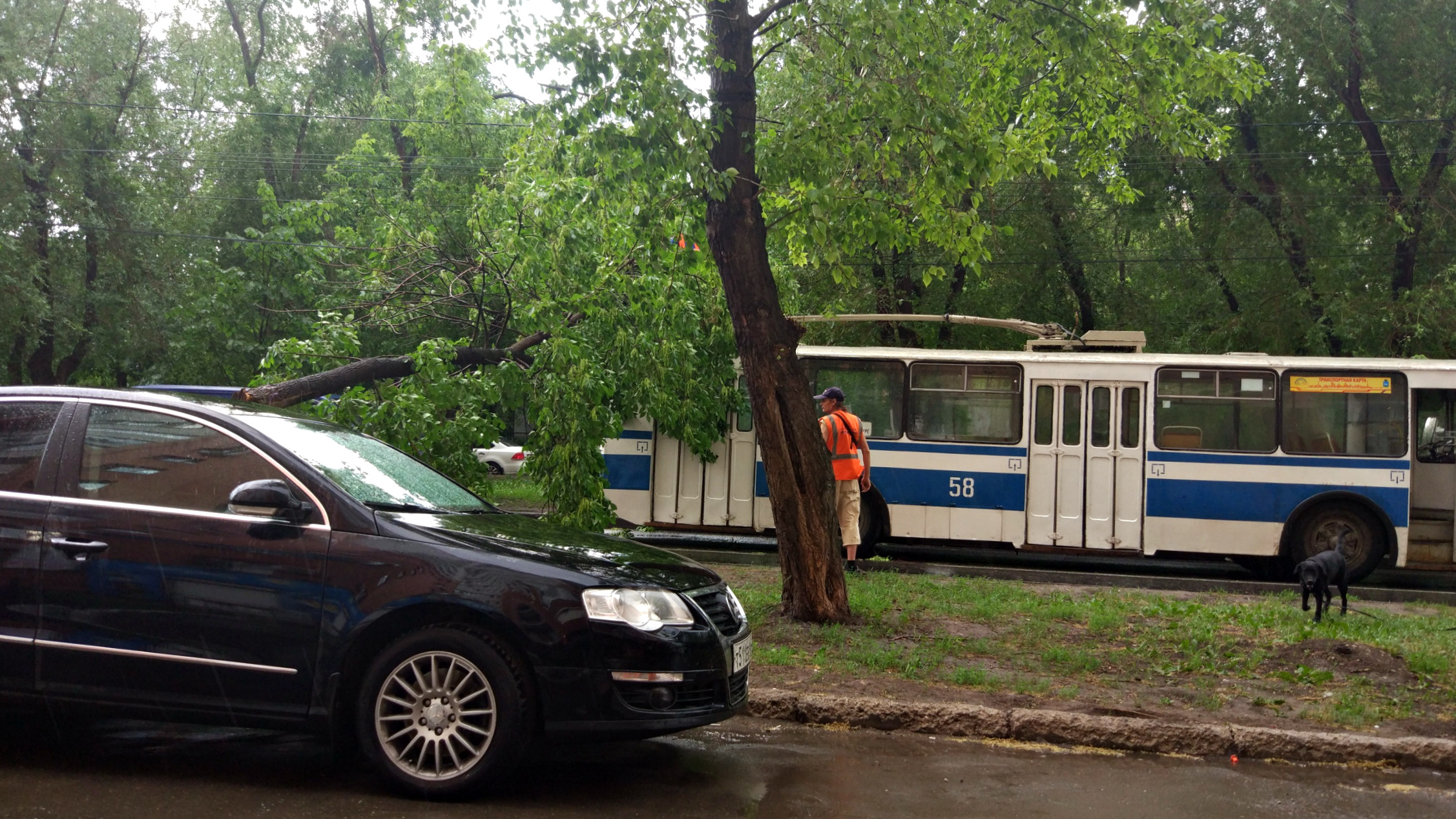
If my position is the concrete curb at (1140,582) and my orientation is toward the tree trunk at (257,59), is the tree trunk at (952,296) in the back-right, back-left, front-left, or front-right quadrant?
front-right

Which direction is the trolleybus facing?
to the viewer's right

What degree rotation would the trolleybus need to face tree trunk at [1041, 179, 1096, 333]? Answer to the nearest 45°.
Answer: approximately 90° to its left

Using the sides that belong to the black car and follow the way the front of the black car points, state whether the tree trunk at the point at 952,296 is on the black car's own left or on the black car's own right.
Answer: on the black car's own left

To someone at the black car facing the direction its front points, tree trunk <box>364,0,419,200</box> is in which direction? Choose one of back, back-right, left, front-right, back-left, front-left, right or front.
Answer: left

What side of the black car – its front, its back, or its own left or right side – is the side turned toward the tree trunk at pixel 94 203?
left

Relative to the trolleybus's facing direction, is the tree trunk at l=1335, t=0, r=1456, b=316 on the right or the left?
on its left

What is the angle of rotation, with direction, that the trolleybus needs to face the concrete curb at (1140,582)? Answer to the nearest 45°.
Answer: approximately 90° to its right

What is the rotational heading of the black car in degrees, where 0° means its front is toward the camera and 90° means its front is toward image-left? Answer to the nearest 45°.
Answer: approximately 270°

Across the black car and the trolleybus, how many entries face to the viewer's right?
2

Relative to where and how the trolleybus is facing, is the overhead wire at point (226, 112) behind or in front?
behind

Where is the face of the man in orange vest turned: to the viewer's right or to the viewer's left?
to the viewer's left

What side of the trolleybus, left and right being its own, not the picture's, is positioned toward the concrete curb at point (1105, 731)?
right

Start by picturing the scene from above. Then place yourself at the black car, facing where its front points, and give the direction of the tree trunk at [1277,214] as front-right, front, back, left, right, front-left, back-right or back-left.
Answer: front-left

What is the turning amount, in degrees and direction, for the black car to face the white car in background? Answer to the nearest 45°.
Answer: approximately 90° to its left
